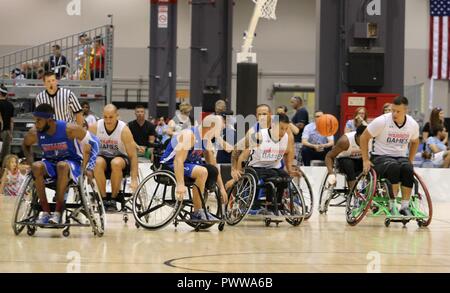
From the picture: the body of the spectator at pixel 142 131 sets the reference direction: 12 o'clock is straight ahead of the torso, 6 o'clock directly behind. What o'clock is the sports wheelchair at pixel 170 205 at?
The sports wheelchair is roughly at 12 o'clock from the spectator.

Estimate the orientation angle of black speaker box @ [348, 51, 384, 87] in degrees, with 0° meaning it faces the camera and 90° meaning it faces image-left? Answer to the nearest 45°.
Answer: approximately 0°

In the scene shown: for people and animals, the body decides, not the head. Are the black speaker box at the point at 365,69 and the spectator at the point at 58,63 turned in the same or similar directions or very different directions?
same or similar directions

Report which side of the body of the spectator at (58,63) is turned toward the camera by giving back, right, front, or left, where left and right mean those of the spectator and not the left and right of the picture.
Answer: front

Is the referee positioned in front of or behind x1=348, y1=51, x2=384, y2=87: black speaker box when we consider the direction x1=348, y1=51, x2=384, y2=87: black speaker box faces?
in front

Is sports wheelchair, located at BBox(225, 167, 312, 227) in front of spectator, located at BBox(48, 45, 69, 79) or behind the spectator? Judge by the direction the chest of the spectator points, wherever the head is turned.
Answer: in front

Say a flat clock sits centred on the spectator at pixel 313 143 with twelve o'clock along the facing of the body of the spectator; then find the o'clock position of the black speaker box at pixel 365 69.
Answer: The black speaker box is roughly at 7 o'clock from the spectator.

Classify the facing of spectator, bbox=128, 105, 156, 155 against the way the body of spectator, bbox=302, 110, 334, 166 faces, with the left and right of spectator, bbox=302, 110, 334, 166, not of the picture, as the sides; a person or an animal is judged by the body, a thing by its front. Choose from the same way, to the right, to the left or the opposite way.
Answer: the same way

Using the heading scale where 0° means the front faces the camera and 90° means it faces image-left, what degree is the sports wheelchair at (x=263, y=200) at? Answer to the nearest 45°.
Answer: approximately 315°

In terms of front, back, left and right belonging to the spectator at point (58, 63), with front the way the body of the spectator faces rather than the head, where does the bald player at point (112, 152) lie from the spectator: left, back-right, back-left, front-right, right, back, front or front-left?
front

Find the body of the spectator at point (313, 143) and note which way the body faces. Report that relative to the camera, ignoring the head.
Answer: toward the camera
